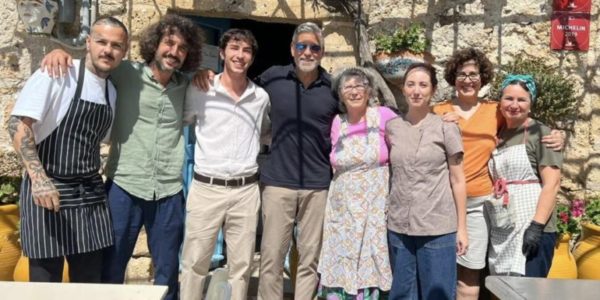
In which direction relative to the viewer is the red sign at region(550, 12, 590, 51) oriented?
toward the camera

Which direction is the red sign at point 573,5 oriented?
toward the camera

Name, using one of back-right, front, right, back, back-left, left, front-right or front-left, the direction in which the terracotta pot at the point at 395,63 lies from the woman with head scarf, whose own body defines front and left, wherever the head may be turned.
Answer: right

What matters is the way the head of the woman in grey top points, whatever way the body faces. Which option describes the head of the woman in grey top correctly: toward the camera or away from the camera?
toward the camera

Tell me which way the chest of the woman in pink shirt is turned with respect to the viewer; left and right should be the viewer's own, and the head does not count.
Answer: facing the viewer

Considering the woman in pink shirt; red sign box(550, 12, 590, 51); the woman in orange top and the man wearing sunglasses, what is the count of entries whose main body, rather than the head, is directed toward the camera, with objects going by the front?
4

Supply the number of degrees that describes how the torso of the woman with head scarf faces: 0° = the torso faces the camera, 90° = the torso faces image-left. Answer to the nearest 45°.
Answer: approximately 45°

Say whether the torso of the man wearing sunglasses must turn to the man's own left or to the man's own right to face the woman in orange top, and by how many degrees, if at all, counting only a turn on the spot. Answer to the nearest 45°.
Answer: approximately 90° to the man's own left

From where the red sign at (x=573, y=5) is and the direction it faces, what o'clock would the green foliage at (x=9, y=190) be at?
The green foliage is roughly at 2 o'clock from the red sign.

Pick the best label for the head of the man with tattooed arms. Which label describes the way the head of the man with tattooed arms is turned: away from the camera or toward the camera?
toward the camera

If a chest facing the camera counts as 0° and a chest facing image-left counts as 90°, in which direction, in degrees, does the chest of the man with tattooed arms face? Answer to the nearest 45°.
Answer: approximately 315°
